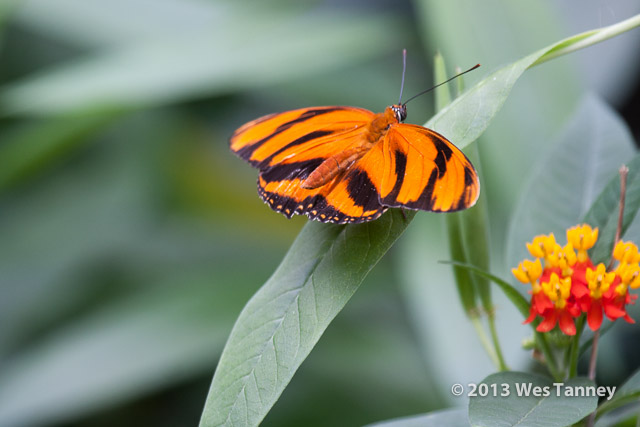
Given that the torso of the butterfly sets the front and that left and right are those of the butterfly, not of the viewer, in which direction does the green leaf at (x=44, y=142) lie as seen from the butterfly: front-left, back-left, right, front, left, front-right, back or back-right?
left

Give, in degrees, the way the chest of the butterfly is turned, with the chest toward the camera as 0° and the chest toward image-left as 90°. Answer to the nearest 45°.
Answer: approximately 225°
